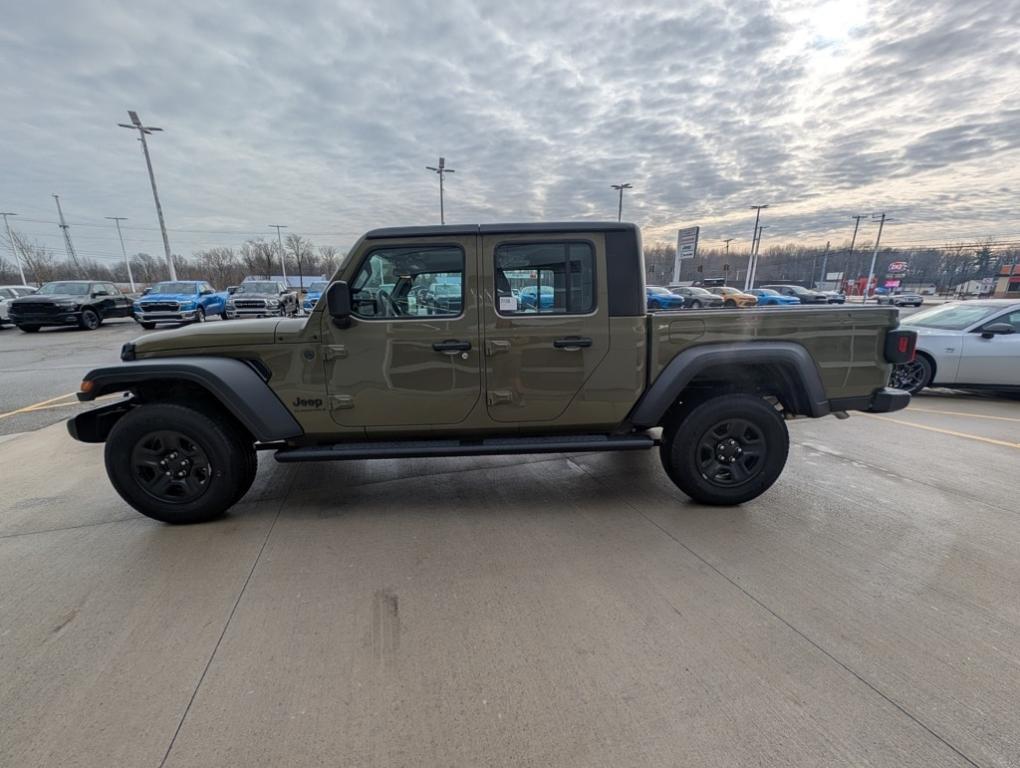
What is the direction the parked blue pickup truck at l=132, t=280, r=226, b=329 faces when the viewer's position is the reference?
facing the viewer and to the left of the viewer

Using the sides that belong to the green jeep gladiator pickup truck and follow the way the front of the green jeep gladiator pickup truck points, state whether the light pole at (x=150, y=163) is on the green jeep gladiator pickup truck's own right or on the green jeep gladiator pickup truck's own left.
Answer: on the green jeep gladiator pickup truck's own right

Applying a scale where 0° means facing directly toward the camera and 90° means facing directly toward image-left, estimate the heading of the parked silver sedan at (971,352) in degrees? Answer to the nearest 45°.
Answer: approximately 45°

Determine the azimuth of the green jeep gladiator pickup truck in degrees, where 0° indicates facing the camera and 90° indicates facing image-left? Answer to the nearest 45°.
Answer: approximately 90°

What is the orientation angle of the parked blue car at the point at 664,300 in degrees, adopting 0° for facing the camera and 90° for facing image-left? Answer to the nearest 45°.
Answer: approximately 315°

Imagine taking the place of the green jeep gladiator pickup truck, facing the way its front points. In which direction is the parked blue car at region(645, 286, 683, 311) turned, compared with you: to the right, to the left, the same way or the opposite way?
to the left

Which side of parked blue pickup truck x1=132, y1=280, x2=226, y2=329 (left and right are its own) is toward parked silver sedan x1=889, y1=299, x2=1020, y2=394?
left

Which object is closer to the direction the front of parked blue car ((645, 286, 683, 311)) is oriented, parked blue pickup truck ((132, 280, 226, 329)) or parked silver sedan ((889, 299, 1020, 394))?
the parked silver sedan

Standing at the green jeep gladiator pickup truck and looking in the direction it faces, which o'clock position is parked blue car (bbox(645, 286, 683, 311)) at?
The parked blue car is roughly at 4 o'clock from the green jeep gladiator pickup truck.

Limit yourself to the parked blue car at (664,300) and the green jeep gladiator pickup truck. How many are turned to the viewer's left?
1

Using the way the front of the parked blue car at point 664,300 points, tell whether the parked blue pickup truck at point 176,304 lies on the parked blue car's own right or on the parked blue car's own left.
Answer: on the parked blue car's own right

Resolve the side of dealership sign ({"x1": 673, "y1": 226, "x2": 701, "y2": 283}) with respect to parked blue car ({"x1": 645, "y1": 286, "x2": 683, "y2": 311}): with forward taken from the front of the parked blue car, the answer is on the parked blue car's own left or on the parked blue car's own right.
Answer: on the parked blue car's own left

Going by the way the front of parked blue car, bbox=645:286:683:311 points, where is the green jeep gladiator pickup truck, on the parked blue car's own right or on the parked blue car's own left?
on the parked blue car's own right

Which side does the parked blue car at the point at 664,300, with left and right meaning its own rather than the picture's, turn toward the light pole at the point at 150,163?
right
